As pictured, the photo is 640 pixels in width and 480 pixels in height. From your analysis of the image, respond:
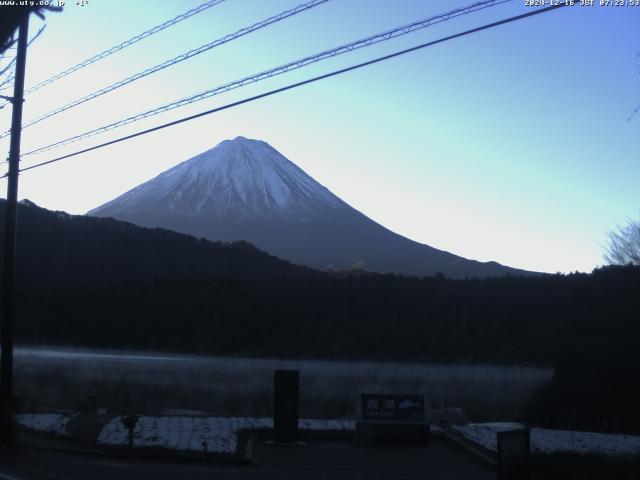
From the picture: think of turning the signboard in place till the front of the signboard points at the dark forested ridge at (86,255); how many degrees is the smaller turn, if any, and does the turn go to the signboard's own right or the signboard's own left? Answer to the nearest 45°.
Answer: approximately 135° to the signboard's own right

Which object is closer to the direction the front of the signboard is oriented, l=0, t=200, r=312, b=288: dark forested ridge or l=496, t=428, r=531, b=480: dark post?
the dark post

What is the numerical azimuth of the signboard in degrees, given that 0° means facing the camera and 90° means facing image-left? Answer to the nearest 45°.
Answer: approximately 0°

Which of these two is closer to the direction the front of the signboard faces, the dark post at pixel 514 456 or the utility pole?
the dark post

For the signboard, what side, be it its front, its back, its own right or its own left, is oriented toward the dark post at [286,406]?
right

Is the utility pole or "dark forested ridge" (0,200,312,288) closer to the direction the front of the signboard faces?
the utility pole

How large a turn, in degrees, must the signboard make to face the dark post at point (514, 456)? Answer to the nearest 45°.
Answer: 0° — it already faces it

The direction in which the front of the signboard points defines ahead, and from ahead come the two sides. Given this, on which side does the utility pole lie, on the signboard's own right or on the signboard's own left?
on the signboard's own right

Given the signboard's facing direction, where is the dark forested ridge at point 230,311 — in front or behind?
behind
